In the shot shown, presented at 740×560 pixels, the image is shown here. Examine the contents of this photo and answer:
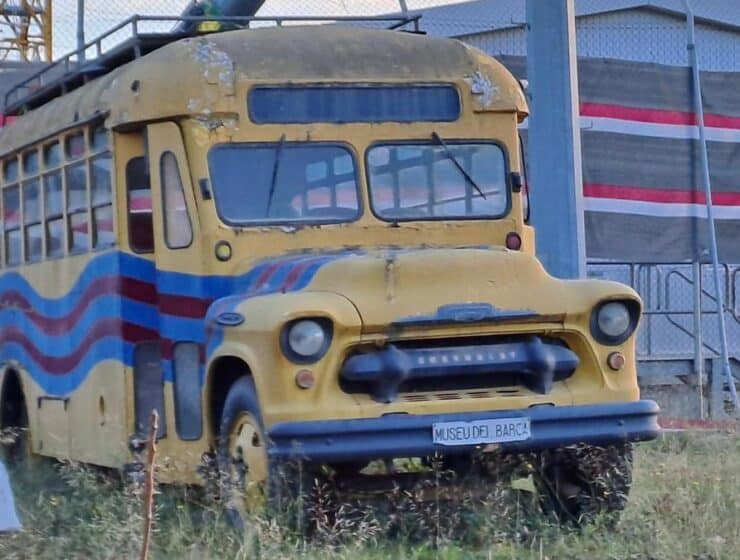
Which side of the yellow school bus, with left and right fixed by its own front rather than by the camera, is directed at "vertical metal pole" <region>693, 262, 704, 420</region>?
left

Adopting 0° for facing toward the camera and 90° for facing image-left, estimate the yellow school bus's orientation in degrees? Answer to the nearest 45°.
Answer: approximately 315°

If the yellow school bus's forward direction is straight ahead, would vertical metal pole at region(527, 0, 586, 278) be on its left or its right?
on its left

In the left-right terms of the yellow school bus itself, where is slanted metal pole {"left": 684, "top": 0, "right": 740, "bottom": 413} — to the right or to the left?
on its left

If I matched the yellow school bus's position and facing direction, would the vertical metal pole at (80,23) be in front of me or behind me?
behind
